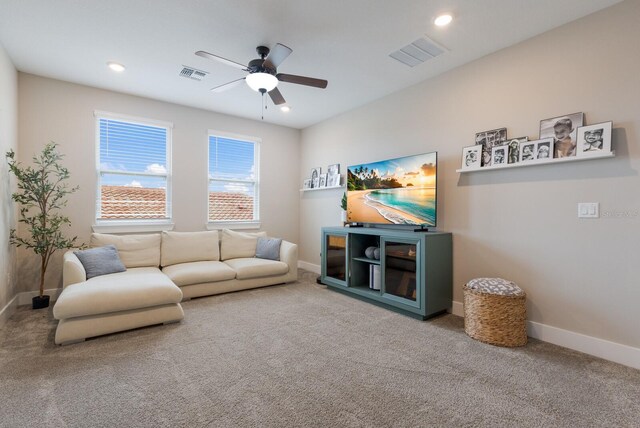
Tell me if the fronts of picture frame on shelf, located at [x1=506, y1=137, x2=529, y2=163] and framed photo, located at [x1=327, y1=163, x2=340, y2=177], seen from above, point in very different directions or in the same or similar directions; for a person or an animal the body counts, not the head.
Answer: same or similar directions

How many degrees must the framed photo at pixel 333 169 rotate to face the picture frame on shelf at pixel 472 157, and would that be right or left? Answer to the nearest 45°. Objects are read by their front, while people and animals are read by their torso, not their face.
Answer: approximately 90° to its left

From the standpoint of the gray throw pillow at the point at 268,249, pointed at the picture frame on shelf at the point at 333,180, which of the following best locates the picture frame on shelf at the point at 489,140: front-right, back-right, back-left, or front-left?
front-right

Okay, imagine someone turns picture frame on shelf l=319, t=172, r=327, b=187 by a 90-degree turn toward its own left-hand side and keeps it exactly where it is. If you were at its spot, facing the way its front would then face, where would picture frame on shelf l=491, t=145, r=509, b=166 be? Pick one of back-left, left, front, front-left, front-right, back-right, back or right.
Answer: front

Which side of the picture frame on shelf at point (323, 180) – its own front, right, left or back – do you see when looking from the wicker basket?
left

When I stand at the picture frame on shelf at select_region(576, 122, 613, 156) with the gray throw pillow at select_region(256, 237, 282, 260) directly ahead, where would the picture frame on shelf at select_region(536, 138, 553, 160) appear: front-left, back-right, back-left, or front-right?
front-right

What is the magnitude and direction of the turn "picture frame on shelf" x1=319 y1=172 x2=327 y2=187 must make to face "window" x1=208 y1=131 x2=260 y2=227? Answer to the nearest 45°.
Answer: approximately 45° to its right

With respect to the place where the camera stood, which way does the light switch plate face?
facing the viewer

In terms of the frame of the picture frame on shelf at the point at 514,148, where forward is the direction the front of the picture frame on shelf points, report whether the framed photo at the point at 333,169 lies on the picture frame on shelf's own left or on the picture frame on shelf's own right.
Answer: on the picture frame on shelf's own right

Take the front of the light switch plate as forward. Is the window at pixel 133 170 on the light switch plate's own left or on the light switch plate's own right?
on the light switch plate's own right

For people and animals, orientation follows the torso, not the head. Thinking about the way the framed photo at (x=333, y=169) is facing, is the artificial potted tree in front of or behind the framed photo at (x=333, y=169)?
in front

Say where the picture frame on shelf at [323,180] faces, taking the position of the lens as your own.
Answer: facing the viewer and to the left of the viewer

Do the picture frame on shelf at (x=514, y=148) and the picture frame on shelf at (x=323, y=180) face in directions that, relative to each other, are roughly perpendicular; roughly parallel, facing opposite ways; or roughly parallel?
roughly parallel
